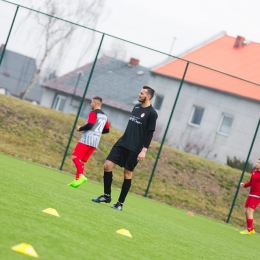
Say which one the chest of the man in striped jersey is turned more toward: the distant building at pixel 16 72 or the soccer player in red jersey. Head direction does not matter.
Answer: the distant building

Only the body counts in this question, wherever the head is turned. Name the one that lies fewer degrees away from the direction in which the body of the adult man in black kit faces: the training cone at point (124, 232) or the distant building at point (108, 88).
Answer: the training cone

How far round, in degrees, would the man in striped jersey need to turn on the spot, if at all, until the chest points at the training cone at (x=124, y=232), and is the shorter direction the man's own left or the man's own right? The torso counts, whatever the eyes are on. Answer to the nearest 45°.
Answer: approximately 135° to the man's own left

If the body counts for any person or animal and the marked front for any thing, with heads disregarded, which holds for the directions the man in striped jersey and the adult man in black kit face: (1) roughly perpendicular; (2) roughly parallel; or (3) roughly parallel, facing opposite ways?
roughly perpendicular

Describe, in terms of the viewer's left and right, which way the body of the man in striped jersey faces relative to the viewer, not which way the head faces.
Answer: facing away from the viewer and to the left of the viewer

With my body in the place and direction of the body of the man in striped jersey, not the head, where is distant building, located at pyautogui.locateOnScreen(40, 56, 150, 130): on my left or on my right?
on my right

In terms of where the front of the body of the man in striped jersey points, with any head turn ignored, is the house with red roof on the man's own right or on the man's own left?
on the man's own right

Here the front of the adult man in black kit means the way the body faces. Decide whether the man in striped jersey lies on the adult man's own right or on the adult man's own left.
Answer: on the adult man's own right

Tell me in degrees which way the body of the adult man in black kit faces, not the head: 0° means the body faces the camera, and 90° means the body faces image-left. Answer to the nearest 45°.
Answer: approximately 45°
